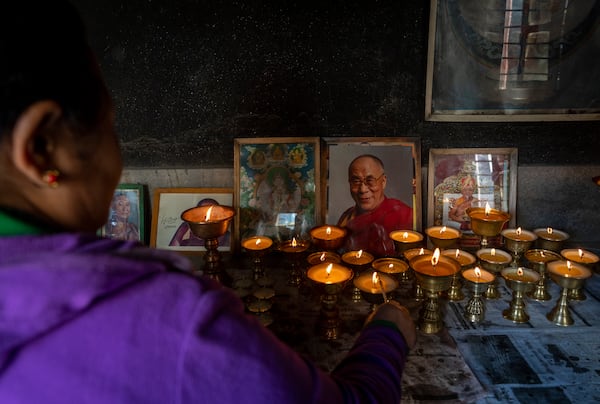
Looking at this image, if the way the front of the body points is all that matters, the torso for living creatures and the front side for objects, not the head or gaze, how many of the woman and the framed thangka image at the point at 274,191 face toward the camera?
1

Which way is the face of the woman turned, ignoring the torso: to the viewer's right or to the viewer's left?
to the viewer's right

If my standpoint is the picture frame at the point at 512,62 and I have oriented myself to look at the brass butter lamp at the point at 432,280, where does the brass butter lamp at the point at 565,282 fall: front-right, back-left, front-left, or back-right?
front-left

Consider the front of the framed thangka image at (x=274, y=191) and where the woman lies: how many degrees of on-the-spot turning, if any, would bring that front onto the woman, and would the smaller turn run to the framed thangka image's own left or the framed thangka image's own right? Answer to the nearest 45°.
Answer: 0° — it already faces them

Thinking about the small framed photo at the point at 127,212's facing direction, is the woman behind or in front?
in front

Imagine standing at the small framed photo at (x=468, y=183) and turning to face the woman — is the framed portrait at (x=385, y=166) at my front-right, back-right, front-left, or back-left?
front-right

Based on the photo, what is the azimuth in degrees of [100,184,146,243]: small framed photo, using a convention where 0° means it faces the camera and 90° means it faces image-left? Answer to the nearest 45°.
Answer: approximately 0°

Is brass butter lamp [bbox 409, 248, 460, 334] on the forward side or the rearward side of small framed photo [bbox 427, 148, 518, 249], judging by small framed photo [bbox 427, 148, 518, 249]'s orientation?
on the forward side

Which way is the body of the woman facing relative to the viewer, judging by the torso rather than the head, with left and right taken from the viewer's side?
facing away from the viewer and to the right of the viewer

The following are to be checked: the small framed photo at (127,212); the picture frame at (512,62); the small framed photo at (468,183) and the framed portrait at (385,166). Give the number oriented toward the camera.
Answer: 4

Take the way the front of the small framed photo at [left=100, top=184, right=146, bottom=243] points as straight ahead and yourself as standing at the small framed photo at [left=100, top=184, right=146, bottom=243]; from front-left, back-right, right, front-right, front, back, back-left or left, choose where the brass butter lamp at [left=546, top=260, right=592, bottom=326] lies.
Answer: front-left

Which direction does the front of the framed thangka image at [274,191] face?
toward the camera

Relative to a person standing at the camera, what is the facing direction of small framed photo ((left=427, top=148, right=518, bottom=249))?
facing the viewer
